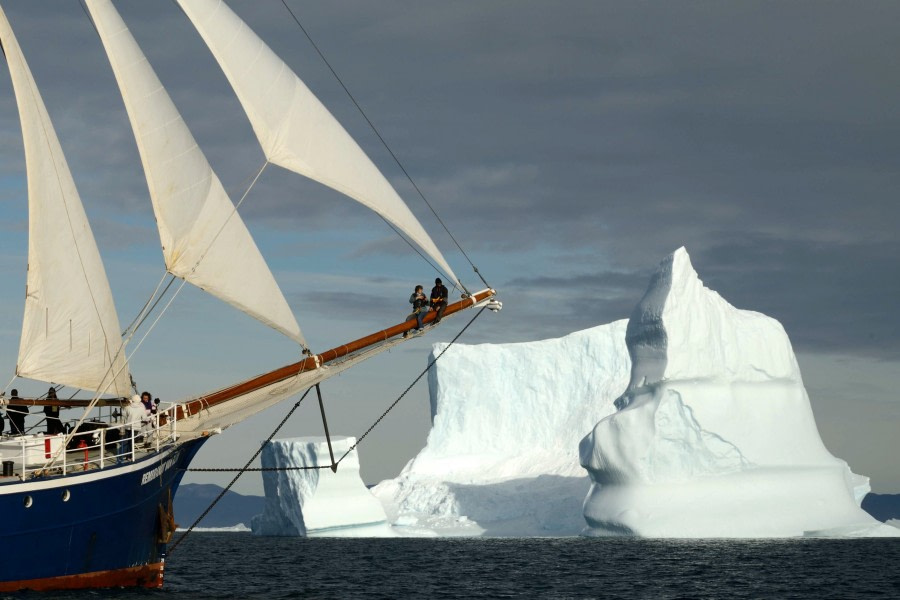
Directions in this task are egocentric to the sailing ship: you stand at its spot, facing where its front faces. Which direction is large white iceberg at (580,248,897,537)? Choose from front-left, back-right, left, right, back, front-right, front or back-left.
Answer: front-left

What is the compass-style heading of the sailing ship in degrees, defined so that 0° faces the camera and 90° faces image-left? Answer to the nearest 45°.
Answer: approximately 270°

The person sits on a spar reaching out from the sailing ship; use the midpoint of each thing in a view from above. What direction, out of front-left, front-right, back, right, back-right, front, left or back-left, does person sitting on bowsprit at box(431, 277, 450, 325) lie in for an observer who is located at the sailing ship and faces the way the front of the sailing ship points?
front
